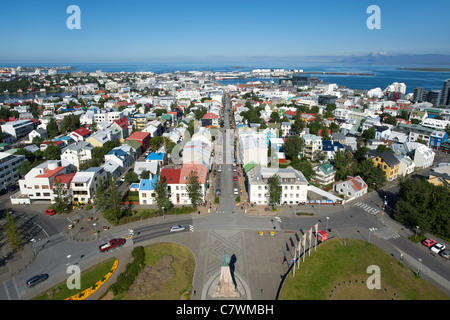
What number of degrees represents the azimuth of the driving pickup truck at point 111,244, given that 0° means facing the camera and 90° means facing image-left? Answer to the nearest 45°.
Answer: approximately 225°

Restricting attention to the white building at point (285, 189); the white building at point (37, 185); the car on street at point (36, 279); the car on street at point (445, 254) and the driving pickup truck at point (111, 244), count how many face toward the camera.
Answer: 2

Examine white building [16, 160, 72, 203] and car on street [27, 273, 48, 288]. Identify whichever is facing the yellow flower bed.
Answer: the white building

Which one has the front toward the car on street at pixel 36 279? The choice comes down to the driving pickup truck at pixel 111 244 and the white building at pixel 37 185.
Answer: the white building

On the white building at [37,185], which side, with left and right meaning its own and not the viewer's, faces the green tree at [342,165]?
left
